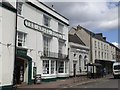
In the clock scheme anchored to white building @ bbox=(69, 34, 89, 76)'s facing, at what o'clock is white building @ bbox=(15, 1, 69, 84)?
white building @ bbox=(15, 1, 69, 84) is roughly at 2 o'clock from white building @ bbox=(69, 34, 89, 76).

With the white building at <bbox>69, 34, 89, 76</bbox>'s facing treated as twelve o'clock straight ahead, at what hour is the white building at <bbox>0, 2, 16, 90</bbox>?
the white building at <bbox>0, 2, 16, 90</bbox> is roughly at 2 o'clock from the white building at <bbox>69, 34, 89, 76</bbox>.

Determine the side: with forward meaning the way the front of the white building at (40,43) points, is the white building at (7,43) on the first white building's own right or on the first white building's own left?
on the first white building's own right

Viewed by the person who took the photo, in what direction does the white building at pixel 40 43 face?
facing the viewer and to the right of the viewer

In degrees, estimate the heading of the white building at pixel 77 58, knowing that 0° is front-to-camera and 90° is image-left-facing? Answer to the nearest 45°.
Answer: approximately 315°

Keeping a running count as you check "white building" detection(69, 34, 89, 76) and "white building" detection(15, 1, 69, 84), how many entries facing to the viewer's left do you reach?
0

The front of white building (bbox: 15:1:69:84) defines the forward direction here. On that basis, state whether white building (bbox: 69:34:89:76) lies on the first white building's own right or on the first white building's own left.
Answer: on the first white building's own left
